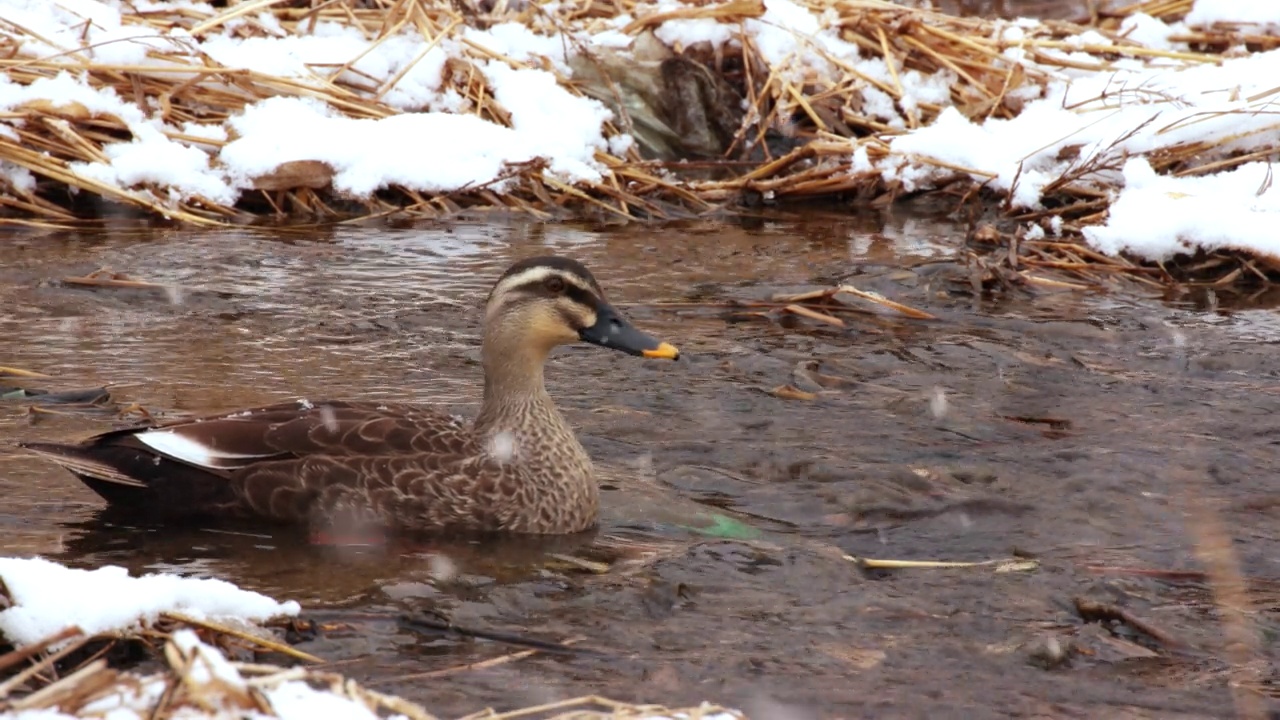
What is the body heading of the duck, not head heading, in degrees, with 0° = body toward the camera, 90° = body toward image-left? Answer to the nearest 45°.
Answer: approximately 270°

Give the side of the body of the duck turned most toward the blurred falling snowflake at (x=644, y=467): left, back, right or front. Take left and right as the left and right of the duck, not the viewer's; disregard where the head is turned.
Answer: front

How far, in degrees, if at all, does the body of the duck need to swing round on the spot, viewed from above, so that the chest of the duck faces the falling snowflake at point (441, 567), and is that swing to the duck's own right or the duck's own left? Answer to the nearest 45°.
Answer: approximately 90° to the duck's own right
